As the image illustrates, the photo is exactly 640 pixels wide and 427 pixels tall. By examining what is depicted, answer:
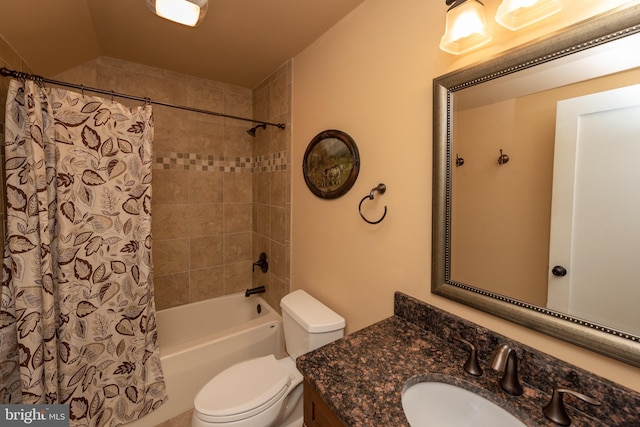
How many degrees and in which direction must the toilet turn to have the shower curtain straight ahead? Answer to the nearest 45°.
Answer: approximately 45° to its right

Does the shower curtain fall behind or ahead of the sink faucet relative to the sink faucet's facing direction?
ahead

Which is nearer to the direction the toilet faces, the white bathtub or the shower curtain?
the shower curtain

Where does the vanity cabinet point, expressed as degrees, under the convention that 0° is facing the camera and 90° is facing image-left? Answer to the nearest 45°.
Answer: approximately 45°

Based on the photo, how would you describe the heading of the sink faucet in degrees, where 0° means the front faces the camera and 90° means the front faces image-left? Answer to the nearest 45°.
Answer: approximately 45°
